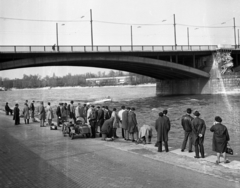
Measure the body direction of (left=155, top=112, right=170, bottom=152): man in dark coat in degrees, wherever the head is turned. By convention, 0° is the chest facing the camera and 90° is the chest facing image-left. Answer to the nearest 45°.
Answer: approximately 180°

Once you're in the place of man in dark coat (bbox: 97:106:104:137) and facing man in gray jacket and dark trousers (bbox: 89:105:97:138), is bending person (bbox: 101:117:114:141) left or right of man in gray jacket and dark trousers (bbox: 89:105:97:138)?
left

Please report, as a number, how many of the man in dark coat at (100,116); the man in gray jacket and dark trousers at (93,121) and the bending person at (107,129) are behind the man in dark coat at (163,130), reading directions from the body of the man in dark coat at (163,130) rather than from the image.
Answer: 0

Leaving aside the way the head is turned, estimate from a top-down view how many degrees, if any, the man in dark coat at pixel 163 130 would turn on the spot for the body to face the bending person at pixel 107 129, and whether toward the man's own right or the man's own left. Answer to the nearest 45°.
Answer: approximately 45° to the man's own left

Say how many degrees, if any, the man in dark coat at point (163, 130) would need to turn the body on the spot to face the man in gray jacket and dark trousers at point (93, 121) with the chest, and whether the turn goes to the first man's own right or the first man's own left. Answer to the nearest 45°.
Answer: approximately 45° to the first man's own left

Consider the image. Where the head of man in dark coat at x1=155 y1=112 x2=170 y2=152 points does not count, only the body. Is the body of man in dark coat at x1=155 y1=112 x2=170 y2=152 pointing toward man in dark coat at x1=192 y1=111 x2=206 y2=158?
no

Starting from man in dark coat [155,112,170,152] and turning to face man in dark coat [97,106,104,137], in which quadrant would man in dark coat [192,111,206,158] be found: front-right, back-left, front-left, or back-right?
back-right

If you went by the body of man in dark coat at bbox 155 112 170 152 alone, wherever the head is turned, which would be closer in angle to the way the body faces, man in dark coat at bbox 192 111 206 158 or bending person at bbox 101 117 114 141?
the bending person

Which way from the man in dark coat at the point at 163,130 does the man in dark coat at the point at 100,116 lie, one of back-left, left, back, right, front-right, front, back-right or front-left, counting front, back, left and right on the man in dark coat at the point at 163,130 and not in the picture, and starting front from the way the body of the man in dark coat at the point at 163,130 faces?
front-left
